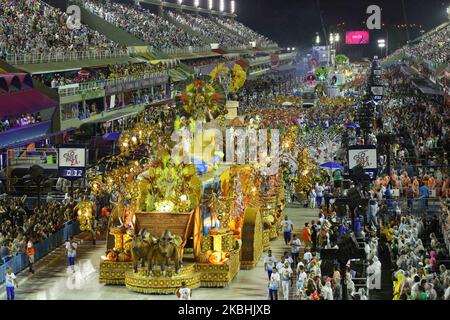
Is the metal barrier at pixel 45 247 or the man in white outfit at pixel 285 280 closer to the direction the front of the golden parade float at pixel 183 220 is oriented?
the man in white outfit

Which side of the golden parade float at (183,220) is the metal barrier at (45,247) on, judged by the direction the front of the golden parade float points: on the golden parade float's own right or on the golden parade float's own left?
on the golden parade float's own right

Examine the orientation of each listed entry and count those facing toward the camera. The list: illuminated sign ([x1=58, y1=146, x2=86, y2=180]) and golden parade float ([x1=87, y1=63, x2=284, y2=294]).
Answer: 2

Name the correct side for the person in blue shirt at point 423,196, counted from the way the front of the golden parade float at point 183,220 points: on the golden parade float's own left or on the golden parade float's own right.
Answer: on the golden parade float's own left

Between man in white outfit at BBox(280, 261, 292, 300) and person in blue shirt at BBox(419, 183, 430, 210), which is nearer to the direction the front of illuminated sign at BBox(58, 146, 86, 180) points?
the man in white outfit

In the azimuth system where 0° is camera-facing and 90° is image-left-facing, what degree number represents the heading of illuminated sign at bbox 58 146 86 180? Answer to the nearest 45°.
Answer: approximately 0°

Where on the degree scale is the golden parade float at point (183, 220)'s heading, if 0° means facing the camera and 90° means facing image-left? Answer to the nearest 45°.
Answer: approximately 0°

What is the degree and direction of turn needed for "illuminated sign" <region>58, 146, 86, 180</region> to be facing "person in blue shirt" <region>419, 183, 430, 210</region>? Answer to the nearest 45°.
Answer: approximately 90° to its left

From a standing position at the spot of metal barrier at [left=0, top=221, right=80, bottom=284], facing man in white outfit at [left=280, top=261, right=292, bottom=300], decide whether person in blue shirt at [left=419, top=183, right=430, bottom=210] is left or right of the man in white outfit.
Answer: left
